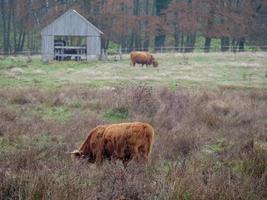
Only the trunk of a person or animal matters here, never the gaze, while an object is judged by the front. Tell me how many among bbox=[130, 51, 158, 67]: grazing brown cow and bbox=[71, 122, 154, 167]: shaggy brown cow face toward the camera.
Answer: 0

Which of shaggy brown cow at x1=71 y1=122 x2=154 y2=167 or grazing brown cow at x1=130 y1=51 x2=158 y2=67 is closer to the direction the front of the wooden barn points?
the shaggy brown cow

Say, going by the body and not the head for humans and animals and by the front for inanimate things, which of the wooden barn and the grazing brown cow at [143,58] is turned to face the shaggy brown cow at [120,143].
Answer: the wooden barn

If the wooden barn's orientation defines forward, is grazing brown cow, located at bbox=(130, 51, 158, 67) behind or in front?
in front

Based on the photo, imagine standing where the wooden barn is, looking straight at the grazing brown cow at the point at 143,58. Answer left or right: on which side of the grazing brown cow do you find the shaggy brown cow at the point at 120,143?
right

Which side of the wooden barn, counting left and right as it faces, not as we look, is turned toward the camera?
front

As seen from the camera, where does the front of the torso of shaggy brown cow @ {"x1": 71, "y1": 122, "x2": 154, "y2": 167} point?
to the viewer's left

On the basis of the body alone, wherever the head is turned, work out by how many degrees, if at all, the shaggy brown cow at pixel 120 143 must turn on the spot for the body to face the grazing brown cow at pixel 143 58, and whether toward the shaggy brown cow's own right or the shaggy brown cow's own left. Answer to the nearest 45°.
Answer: approximately 90° to the shaggy brown cow's own right

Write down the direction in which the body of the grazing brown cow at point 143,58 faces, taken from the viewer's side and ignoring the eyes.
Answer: to the viewer's right

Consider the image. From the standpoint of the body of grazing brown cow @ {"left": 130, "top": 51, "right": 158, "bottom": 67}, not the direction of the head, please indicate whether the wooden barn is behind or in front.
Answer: behind

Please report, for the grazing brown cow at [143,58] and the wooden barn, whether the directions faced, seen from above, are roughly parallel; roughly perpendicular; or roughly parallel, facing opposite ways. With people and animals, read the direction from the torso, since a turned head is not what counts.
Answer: roughly perpendicular

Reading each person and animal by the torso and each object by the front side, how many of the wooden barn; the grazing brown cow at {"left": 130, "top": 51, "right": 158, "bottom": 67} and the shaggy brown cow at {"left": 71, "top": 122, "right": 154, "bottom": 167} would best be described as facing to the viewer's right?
1

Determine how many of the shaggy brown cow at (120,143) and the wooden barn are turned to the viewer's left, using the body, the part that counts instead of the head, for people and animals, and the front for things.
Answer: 1

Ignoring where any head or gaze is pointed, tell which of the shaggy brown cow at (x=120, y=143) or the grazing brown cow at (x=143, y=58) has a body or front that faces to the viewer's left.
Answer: the shaggy brown cow

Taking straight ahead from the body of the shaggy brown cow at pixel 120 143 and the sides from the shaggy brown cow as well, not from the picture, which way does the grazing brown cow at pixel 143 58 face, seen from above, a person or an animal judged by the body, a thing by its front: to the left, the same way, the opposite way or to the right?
the opposite way

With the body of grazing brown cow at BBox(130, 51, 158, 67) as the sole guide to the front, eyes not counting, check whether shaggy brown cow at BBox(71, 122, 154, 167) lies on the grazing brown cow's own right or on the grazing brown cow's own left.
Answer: on the grazing brown cow's own right
